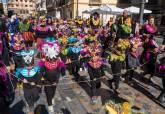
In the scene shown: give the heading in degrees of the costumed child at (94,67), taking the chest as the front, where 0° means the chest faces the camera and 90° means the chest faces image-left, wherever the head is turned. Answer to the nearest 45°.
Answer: approximately 0°

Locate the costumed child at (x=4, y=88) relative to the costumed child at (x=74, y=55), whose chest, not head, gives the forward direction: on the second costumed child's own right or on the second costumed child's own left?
on the second costumed child's own right

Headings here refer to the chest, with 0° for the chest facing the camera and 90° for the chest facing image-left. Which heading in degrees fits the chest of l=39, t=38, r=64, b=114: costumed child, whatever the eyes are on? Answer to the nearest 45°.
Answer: approximately 0°

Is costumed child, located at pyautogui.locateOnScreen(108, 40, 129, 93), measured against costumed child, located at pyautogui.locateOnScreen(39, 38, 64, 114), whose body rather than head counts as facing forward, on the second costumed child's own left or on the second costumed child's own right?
on the second costumed child's own left

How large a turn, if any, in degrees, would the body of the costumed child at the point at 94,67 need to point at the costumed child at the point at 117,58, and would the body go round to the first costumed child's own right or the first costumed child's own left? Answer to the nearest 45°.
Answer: approximately 135° to the first costumed child's own left
